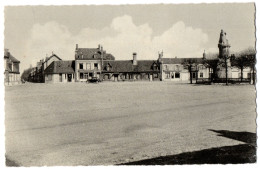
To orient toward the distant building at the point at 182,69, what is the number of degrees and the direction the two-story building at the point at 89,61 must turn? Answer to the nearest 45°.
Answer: approximately 90° to its left

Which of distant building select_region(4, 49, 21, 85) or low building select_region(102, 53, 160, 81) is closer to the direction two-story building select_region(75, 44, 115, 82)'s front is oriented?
the distant building

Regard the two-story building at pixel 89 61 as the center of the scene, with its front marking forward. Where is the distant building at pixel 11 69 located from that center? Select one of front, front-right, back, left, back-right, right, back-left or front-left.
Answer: front-right

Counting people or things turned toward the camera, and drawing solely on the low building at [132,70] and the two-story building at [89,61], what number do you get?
2

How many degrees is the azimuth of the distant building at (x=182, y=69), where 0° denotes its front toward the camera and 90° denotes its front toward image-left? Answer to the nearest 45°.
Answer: approximately 0°

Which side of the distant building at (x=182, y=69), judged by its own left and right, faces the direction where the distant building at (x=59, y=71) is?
right

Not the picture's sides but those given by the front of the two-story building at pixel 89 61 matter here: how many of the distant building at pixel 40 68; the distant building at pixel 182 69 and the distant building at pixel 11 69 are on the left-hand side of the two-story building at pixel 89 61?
1

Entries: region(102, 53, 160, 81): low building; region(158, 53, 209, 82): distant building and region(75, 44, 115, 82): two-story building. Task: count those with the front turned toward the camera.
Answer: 3

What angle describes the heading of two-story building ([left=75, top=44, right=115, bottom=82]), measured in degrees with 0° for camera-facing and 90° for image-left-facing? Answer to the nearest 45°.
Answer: approximately 0°

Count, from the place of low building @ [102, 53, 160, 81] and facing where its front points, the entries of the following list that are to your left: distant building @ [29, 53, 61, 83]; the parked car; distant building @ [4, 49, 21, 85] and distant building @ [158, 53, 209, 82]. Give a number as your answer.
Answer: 1

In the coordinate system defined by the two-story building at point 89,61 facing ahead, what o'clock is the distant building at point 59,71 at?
The distant building is roughly at 2 o'clock from the two-story building.
